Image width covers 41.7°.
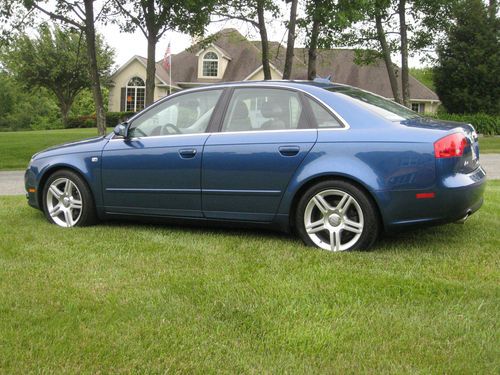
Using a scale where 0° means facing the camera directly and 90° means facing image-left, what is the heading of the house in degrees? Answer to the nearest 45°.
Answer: approximately 0°

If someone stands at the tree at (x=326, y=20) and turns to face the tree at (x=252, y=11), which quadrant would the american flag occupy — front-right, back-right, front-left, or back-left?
front-right

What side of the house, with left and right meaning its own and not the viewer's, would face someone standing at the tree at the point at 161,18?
front

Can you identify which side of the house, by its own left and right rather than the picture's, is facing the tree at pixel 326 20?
front

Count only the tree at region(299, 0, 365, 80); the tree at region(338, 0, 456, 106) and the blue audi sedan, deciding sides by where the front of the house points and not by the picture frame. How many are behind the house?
0

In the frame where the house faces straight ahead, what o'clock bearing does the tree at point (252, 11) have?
The tree is roughly at 12 o'clock from the house.

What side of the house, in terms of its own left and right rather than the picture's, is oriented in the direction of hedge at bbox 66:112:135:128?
right

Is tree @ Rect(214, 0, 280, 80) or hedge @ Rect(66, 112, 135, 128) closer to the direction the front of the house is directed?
the tree

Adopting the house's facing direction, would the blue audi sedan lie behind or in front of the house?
in front

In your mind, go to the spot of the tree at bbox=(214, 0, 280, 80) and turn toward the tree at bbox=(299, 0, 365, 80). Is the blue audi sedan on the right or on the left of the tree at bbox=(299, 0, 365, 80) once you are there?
right
